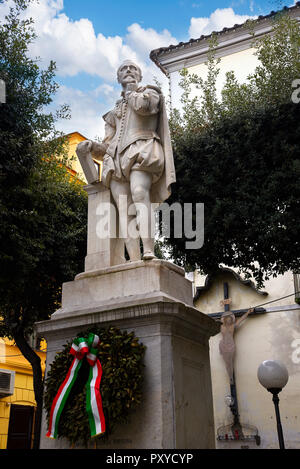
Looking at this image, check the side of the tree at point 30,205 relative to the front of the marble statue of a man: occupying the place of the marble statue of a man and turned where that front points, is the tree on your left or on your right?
on your right

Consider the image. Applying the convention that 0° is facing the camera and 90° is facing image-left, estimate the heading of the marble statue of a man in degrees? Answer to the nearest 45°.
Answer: approximately 45°
